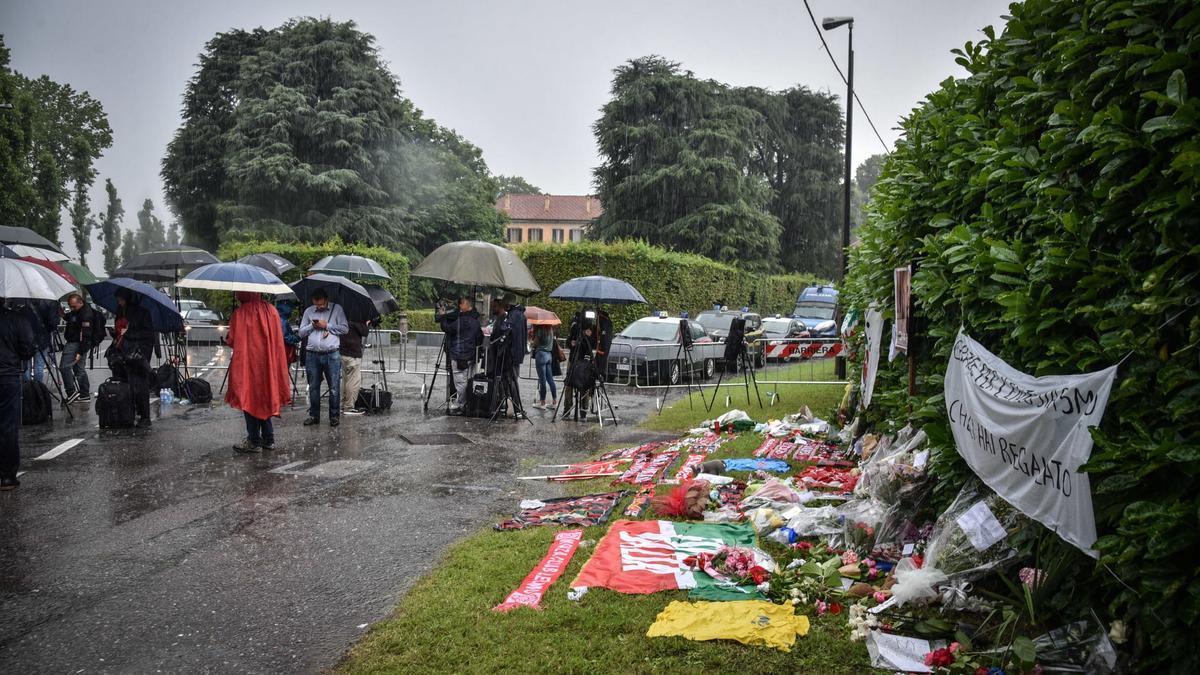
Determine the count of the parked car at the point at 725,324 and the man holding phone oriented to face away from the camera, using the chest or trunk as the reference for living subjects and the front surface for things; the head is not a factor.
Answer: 0

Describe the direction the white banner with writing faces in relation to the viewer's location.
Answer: facing the viewer and to the left of the viewer

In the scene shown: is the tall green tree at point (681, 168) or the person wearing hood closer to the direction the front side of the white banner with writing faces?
the person wearing hood

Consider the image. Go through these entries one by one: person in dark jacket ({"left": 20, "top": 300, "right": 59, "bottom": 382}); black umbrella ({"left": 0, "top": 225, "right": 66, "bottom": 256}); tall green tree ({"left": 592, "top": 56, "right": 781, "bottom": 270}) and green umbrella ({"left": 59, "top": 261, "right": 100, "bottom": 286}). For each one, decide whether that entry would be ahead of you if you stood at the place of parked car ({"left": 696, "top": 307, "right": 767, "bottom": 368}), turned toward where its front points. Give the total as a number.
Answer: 3

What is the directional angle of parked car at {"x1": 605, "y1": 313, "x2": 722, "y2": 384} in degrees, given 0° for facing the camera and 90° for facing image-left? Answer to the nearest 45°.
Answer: approximately 45°

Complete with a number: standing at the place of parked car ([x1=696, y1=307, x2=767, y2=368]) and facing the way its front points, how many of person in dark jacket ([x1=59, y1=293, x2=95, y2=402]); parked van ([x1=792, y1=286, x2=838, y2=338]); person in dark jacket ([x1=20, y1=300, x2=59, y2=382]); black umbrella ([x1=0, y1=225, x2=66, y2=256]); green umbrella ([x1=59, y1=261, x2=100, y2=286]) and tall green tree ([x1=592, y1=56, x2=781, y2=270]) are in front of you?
4

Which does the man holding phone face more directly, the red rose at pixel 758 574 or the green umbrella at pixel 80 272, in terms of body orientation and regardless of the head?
the red rose

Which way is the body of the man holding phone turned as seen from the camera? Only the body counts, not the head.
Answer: toward the camera

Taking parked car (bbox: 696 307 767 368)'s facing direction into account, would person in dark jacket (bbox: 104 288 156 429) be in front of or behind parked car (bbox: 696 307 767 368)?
in front

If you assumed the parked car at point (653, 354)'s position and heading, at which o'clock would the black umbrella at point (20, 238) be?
The black umbrella is roughly at 1 o'clock from the parked car.
